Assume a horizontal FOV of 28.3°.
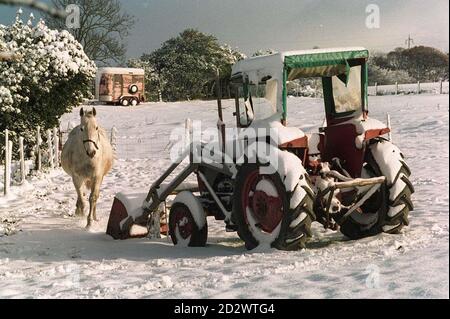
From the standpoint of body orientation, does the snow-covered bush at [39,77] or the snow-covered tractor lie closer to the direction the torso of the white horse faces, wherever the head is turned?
the snow-covered tractor

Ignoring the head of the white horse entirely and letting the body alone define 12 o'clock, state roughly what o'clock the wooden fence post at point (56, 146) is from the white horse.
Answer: The wooden fence post is roughly at 6 o'clock from the white horse.

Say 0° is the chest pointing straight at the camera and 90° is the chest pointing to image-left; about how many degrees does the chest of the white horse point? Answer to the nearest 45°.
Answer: approximately 0°

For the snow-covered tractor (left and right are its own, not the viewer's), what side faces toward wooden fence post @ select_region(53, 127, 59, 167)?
front

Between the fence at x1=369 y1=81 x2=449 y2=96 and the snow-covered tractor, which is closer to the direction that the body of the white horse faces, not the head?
the snow-covered tractor

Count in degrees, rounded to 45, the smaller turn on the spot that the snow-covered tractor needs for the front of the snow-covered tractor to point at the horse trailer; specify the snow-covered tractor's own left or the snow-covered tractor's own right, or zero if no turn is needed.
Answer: approximately 45° to the snow-covered tractor's own right

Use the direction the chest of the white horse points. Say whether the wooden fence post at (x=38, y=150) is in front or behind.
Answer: behind

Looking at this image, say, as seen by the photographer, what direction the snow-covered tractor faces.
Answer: facing away from the viewer and to the left of the viewer

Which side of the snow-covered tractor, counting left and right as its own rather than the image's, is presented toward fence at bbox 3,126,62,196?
front

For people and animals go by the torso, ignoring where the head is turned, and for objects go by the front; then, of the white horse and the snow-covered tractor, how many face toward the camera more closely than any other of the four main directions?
1

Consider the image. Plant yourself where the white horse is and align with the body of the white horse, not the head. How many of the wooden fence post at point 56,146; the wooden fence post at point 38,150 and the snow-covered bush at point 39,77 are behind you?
3

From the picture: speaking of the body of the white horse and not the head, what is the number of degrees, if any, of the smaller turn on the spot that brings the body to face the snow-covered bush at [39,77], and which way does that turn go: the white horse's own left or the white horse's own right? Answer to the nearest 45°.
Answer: approximately 180°
